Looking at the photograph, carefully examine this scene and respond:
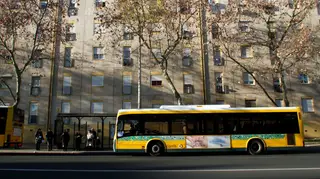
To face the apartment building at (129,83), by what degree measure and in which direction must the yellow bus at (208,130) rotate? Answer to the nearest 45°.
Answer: approximately 45° to its right

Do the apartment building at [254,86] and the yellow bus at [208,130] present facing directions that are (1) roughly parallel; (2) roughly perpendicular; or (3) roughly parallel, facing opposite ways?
roughly perpendicular

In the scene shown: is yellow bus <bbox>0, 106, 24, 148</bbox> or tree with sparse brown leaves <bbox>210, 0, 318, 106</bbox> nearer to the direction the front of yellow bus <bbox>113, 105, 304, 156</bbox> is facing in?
the yellow bus

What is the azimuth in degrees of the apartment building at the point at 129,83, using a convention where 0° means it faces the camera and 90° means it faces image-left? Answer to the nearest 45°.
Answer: approximately 0°

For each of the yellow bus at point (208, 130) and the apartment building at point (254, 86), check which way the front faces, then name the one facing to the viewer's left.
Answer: the yellow bus

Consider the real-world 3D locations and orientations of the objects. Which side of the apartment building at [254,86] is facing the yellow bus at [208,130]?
front

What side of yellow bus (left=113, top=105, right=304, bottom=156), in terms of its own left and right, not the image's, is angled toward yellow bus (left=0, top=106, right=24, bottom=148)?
front

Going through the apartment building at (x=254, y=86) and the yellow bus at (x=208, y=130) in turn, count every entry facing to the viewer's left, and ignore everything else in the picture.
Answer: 1

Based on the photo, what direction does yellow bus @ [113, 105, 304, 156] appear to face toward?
to the viewer's left

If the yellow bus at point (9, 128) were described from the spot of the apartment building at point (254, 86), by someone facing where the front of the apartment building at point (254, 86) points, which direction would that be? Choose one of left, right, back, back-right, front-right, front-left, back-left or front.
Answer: front-right

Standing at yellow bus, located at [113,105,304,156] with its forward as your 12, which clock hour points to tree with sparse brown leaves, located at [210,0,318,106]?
The tree with sparse brown leaves is roughly at 4 o'clock from the yellow bus.

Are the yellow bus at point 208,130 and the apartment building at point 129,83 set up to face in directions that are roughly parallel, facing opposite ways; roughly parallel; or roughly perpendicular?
roughly perpendicular

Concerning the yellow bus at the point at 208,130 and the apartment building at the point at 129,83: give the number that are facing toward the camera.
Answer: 1

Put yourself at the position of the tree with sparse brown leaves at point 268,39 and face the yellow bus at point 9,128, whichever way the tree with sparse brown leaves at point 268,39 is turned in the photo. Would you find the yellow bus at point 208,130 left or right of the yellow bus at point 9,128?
left
